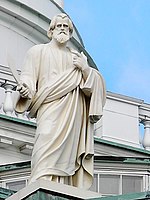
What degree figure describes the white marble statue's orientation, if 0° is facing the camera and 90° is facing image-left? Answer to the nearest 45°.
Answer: approximately 0°
